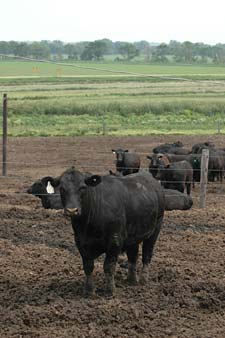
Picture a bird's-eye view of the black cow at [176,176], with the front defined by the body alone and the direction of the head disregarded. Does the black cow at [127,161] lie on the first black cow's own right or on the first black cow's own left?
on the first black cow's own right

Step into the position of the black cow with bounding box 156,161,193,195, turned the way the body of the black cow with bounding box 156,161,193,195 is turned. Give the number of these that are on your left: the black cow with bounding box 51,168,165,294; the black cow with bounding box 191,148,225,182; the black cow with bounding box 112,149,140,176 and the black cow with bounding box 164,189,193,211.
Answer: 2

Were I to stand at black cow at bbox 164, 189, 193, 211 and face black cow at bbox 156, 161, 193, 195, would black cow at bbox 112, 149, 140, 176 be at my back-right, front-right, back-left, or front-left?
front-left

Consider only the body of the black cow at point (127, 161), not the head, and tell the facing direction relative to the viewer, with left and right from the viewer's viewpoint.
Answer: facing the viewer and to the left of the viewer

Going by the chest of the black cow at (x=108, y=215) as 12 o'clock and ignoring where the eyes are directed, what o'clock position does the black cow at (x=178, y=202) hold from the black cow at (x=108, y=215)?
the black cow at (x=178, y=202) is roughly at 5 o'clock from the black cow at (x=108, y=215).

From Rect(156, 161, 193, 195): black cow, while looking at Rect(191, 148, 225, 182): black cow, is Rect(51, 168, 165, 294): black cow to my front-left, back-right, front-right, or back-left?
back-right

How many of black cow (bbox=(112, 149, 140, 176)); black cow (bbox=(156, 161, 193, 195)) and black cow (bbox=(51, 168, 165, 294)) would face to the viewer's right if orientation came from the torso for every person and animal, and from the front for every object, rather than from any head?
0

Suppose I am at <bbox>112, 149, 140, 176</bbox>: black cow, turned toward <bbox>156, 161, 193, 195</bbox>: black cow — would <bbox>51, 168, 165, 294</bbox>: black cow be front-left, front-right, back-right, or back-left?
front-right

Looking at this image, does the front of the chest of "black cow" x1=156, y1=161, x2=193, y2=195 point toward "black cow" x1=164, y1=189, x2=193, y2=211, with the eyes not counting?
no

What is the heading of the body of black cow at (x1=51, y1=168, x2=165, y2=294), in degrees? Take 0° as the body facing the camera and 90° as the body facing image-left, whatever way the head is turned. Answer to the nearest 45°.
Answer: approximately 45°

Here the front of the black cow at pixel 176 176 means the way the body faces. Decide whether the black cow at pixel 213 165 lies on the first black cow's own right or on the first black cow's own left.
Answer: on the first black cow's own right

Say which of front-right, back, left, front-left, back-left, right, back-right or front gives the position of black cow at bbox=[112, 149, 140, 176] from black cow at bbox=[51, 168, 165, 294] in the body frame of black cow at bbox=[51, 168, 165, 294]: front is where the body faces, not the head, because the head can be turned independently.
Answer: back-right

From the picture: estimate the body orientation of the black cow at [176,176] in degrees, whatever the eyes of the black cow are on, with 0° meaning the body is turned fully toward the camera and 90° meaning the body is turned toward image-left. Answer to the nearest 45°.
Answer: approximately 90°

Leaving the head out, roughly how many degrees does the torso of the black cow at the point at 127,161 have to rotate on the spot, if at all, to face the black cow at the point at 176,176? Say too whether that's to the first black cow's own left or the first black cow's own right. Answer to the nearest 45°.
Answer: approximately 90° to the first black cow's own left

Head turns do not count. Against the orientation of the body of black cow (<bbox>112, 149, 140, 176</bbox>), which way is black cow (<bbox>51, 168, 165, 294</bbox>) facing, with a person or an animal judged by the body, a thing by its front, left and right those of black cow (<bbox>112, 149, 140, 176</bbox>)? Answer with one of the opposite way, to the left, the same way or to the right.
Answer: the same way
